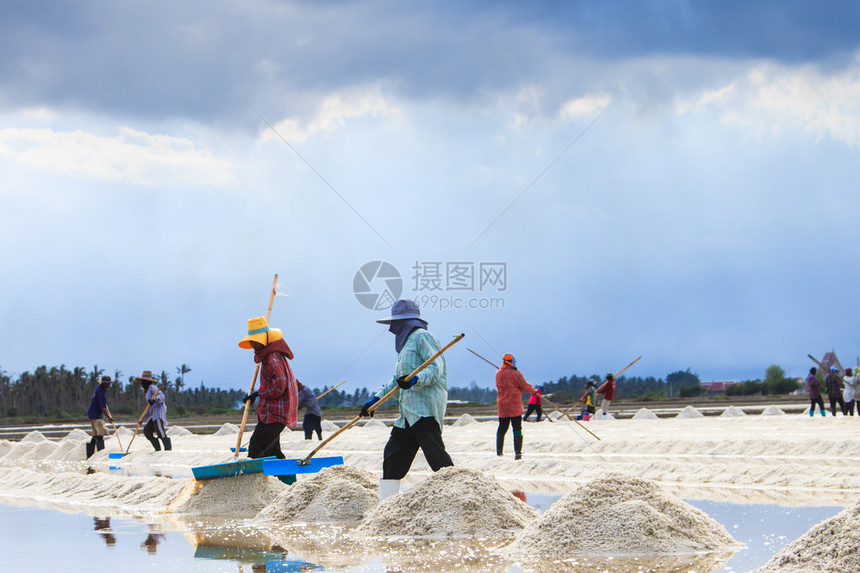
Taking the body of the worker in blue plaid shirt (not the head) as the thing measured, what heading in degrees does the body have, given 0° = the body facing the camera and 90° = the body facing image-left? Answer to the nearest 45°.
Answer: approximately 90°

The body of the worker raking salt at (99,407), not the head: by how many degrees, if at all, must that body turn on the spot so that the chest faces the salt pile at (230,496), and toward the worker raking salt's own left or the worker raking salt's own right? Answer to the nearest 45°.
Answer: approximately 90° to the worker raking salt's own right

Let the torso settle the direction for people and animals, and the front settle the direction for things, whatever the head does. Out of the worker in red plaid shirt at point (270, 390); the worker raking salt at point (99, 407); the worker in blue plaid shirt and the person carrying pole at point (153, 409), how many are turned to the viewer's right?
1

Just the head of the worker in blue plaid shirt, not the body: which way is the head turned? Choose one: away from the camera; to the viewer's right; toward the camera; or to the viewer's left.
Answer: to the viewer's left

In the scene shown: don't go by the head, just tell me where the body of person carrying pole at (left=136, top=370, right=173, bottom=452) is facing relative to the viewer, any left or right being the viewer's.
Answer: facing to the left of the viewer

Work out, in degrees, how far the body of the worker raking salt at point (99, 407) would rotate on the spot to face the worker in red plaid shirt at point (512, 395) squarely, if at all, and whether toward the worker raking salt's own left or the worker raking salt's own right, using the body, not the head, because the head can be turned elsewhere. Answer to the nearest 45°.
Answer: approximately 45° to the worker raking salt's own right

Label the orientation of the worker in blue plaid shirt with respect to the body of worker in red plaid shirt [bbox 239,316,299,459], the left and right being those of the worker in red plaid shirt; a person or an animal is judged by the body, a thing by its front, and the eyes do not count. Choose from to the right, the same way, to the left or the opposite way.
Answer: the same way

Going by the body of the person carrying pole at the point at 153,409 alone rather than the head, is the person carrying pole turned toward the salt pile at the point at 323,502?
no

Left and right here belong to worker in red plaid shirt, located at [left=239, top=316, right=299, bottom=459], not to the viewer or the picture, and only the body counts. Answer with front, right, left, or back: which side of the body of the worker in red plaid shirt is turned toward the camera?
left

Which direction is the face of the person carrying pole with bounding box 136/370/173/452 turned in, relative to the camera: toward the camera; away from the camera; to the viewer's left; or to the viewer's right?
to the viewer's left
